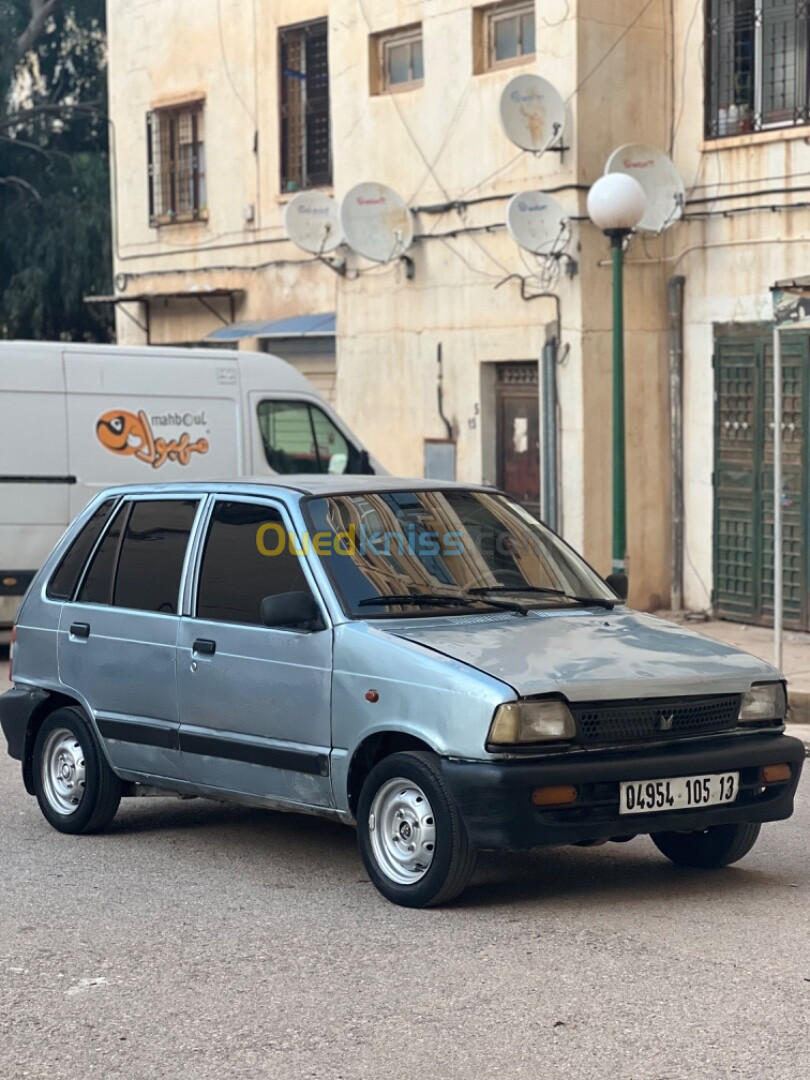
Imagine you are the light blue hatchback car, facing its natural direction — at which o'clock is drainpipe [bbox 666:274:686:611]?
The drainpipe is roughly at 8 o'clock from the light blue hatchback car.

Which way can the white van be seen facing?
to the viewer's right

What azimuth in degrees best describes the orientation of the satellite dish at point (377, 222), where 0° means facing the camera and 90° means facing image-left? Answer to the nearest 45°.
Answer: approximately 315°

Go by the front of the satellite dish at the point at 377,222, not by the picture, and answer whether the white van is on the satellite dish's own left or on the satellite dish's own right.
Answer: on the satellite dish's own right

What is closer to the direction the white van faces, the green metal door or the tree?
the green metal door

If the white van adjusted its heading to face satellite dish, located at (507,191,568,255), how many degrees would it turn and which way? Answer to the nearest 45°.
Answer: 0° — it already faces it
